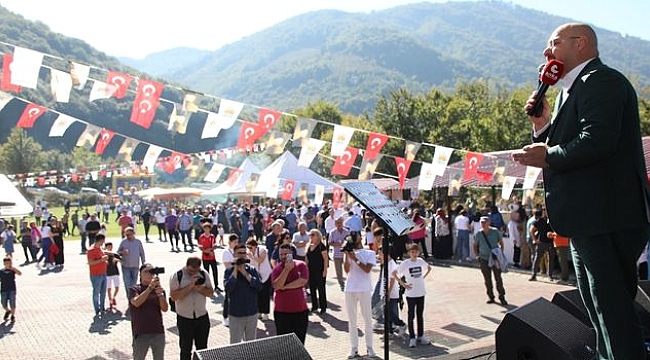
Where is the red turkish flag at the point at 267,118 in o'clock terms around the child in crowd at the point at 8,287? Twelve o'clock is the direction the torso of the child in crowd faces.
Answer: The red turkish flag is roughly at 8 o'clock from the child in crowd.

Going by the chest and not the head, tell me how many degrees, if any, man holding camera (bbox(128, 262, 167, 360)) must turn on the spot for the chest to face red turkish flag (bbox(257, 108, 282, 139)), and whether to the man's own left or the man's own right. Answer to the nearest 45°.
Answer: approximately 135° to the man's own left

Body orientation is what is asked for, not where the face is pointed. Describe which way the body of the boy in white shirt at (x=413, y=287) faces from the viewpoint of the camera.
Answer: toward the camera

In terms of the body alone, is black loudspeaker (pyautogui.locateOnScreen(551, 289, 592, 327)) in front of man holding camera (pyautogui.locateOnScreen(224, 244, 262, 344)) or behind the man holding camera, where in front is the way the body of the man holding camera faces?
in front

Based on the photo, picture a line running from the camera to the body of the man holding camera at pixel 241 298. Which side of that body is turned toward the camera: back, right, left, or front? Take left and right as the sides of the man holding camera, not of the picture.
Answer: front

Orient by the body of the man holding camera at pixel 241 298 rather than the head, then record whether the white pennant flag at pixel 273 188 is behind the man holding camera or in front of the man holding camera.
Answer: behind

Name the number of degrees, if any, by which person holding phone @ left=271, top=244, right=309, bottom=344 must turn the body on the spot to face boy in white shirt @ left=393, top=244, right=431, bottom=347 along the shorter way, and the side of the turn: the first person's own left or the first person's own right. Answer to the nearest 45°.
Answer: approximately 135° to the first person's own left

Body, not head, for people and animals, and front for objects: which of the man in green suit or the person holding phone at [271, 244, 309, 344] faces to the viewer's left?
the man in green suit

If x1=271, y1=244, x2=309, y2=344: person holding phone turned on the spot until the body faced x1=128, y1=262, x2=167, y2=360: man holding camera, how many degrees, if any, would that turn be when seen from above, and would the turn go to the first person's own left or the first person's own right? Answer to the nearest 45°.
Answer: approximately 45° to the first person's own right

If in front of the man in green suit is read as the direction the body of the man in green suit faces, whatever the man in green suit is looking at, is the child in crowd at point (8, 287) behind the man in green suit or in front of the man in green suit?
in front

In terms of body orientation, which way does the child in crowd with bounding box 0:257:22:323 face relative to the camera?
toward the camera
